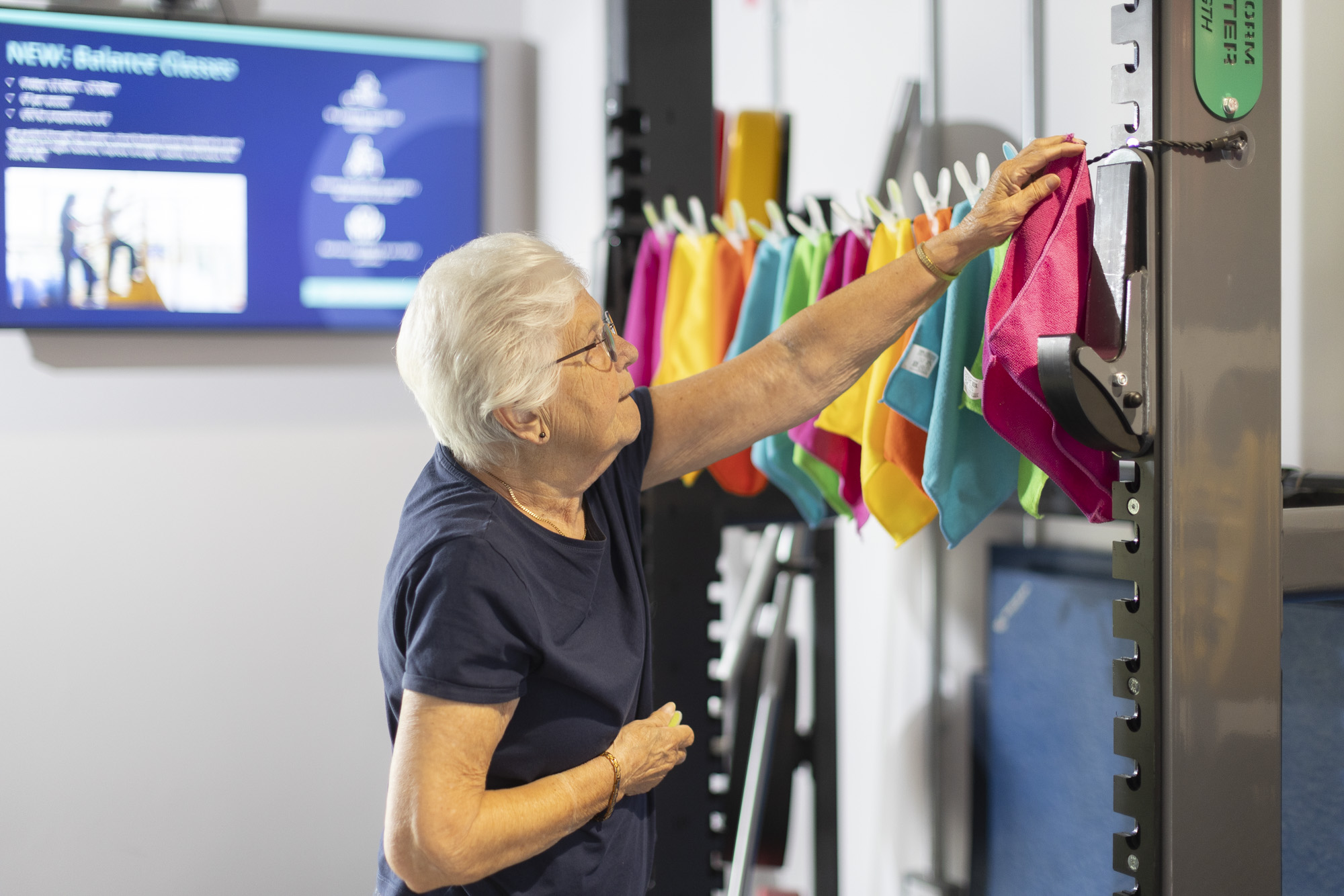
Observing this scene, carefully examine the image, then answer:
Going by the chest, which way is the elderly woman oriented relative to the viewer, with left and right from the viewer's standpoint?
facing the viewer and to the right of the viewer

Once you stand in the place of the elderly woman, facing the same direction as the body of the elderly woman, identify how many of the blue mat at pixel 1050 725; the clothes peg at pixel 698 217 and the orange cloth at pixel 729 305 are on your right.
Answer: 0

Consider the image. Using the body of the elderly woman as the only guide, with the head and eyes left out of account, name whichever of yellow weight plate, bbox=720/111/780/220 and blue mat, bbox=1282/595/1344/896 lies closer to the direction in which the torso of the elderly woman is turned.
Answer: the blue mat

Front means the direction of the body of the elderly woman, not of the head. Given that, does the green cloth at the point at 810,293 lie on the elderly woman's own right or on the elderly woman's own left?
on the elderly woman's own left

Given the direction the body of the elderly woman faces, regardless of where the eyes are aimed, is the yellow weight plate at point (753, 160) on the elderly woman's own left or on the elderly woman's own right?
on the elderly woman's own left

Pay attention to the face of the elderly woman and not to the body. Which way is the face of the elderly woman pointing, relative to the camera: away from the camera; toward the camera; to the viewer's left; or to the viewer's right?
to the viewer's right

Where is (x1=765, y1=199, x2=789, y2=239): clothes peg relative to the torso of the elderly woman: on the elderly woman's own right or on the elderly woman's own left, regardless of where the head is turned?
on the elderly woman's own left

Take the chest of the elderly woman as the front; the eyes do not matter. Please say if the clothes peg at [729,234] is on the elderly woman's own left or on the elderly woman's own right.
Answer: on the elderly woman's own left

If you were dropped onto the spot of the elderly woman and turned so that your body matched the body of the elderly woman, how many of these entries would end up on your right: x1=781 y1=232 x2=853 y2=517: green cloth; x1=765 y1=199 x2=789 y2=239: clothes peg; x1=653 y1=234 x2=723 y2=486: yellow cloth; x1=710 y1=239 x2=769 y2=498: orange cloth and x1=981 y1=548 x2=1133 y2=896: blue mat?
0
